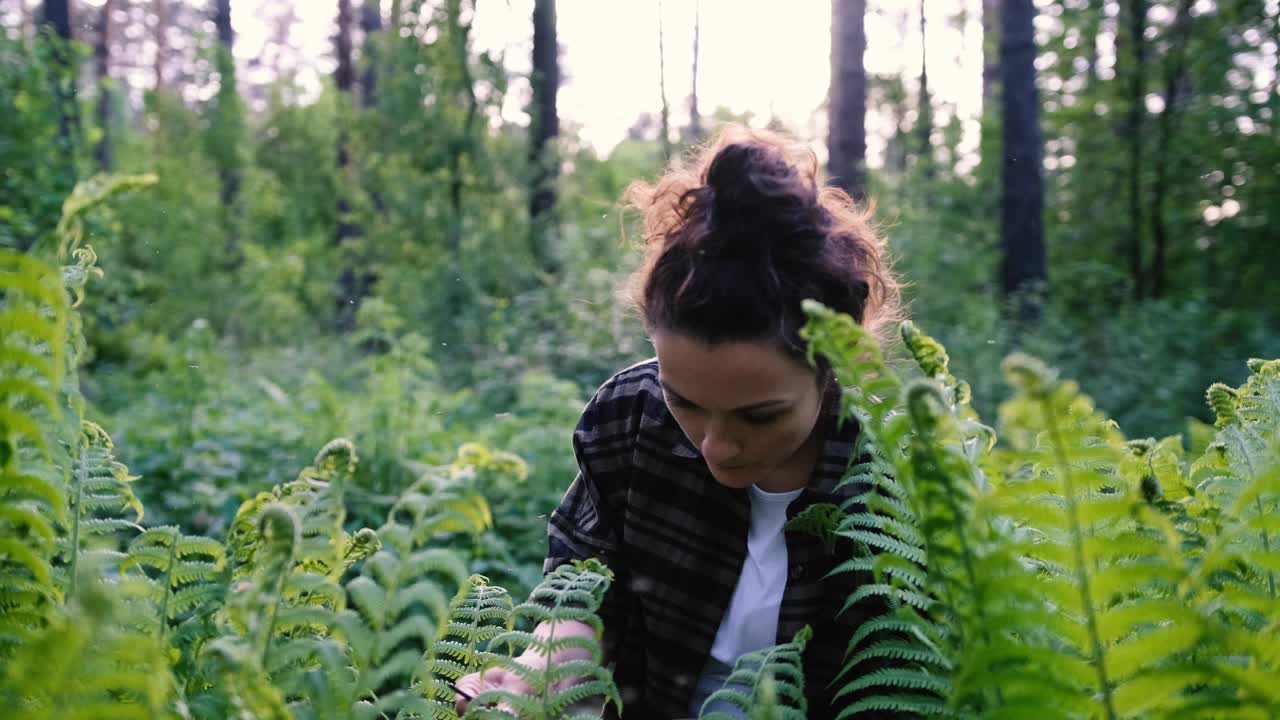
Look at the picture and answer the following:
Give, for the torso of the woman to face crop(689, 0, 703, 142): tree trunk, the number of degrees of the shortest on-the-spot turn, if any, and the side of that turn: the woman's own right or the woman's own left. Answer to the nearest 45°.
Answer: approximately 180°

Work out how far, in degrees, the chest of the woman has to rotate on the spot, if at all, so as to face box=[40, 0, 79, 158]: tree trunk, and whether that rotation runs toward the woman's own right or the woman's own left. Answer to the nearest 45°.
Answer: approximately 135° to the woman's own right

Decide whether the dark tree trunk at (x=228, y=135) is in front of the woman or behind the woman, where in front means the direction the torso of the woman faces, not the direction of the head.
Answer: behind

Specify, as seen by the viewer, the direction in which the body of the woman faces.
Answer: toward the camera

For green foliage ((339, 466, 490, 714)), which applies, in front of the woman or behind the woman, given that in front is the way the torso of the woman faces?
in front

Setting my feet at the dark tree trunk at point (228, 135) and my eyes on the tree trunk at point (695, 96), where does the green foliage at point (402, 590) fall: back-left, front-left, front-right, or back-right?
back-right

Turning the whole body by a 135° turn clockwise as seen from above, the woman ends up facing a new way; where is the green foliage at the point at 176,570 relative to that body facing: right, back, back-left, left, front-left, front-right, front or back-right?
left

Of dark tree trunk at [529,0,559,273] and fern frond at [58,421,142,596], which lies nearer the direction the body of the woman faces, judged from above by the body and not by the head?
the fern frond
